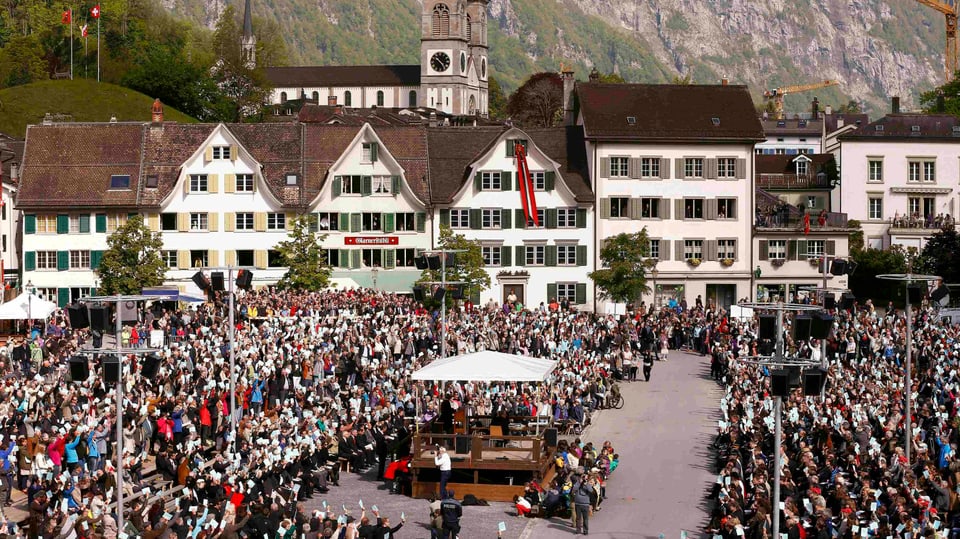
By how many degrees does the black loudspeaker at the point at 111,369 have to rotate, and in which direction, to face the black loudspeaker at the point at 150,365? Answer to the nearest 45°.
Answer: approximately 135° to its left

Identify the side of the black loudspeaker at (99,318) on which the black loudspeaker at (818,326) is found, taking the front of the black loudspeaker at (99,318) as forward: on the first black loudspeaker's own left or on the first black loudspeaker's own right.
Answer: on the first black loudspeaker's own left

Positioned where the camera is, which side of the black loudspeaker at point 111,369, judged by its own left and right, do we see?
front

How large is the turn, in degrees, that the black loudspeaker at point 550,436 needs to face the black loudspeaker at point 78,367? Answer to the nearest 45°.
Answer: approximately 135° to its right

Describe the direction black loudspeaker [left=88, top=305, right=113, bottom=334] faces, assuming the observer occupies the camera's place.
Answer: facing the viewer and to the left of the viewer

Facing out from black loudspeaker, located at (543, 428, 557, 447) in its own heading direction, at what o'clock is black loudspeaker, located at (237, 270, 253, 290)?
black loudspeaker, located at (237, 270, 253, 290) is roughly at 6 o'clock from black loudspeaker, located at (543, 428, 557, 447).

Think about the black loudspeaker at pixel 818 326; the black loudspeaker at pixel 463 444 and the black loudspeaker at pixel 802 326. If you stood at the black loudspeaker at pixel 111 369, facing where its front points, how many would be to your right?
0
